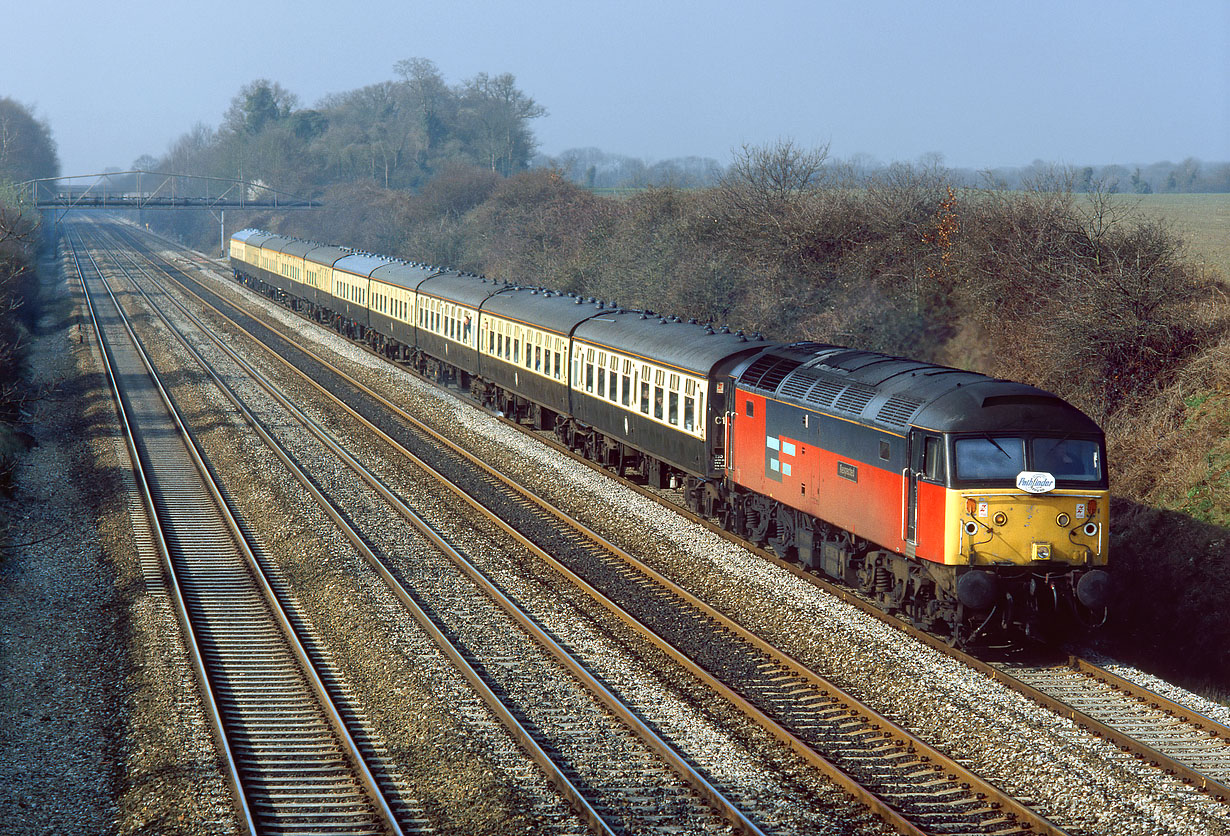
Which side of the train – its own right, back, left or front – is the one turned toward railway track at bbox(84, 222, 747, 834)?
right

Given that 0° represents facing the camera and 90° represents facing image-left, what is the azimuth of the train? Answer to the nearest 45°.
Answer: approximately 315°
